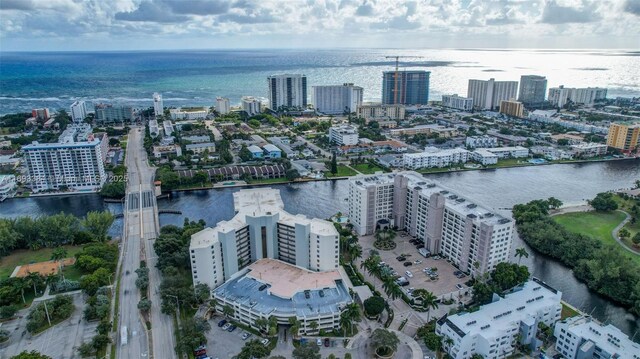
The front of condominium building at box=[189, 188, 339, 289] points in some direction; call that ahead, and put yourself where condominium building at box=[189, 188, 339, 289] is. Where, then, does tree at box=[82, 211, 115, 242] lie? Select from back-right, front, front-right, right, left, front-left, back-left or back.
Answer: back-right

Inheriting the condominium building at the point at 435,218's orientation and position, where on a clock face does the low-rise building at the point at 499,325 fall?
The low-rise building is roughly at 10 o'clock from the condominium building.

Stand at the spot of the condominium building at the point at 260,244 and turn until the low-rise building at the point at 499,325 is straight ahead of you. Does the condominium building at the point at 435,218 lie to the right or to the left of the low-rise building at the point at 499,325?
left

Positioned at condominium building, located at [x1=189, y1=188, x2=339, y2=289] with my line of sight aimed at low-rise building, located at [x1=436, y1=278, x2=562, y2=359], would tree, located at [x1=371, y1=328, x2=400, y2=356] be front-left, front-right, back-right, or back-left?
front-right

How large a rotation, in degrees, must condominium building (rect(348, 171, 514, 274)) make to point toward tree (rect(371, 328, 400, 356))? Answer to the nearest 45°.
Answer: approximately 45° to its left

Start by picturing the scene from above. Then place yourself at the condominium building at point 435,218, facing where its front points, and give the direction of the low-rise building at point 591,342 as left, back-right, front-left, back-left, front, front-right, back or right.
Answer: left

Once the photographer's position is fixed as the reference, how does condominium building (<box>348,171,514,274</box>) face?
facing the viewer and to the left of the viewer

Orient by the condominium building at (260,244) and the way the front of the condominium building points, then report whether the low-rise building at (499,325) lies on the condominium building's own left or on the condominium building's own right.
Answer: on the condominium building's own left

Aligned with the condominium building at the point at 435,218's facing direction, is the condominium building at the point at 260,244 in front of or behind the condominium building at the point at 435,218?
in front

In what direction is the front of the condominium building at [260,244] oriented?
toward the camera

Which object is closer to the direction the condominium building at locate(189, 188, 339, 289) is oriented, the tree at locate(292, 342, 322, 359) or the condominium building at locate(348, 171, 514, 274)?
the tree

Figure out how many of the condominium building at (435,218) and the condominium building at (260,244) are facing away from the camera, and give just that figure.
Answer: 0

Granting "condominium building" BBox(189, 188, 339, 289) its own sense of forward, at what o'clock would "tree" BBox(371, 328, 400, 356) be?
The tree is roughly at 11 o'clock from the condominium building.
